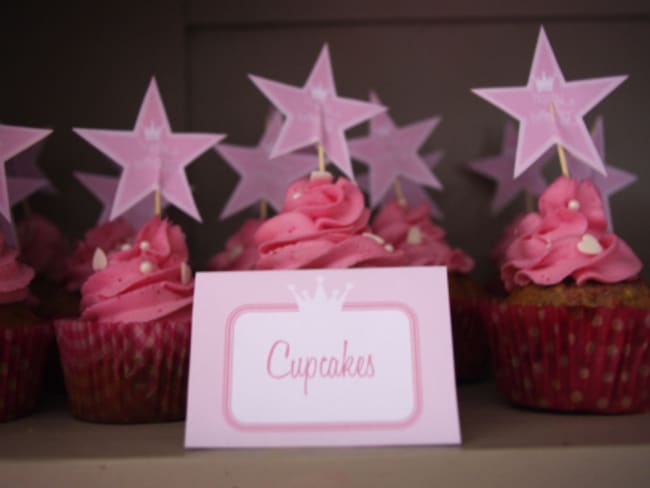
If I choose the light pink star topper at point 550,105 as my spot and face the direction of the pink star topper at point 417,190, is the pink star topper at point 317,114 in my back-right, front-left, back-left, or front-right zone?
front-left

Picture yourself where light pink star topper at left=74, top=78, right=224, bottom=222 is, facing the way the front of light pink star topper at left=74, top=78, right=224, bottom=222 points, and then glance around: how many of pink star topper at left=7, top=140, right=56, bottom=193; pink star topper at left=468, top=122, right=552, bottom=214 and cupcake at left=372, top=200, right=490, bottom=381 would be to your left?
2

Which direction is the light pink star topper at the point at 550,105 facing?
toward the camera

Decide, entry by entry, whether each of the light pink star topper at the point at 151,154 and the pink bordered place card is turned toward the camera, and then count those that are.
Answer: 2

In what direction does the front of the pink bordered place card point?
toward the camera

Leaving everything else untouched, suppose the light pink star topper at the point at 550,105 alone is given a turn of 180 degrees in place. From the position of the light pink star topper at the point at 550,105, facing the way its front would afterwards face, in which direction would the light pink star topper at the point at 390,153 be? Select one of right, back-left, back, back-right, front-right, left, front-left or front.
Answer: front-left

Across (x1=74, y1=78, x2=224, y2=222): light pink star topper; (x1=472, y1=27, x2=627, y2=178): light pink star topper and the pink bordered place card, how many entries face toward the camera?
3

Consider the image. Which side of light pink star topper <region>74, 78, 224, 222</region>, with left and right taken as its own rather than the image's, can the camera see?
front

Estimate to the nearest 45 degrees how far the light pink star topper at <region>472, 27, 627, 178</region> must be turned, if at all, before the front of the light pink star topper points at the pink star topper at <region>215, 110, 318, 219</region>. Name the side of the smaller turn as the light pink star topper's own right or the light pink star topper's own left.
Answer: approximately 90° to the light pink star topper's own right

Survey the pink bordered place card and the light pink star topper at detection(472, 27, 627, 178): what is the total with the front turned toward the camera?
2

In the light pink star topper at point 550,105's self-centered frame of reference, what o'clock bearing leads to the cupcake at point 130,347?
The cupcake is roughly at 2 o'clock from the light pink star topper.
